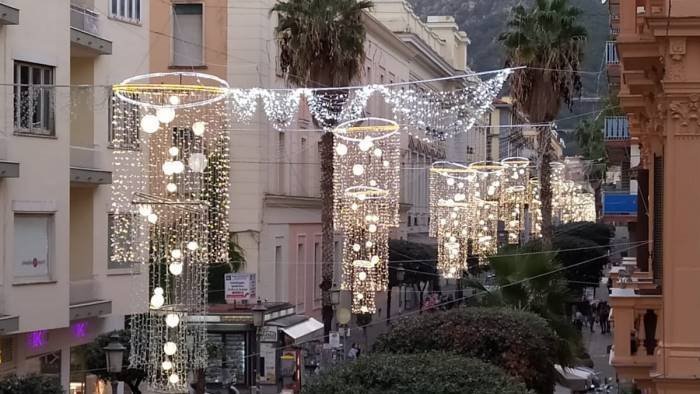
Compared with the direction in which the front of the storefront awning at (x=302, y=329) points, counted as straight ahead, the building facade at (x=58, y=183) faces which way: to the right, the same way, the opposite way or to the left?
the same way

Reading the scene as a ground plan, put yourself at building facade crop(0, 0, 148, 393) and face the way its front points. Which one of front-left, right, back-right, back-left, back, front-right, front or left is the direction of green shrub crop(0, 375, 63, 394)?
front-right

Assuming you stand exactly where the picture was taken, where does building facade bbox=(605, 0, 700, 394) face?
facing to the left of the viewer

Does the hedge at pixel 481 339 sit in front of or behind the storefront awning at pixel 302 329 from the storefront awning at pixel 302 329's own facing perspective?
in front

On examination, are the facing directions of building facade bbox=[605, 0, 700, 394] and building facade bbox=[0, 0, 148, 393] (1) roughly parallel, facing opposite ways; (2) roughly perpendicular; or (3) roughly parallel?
roughly parallel, facing opposite ways

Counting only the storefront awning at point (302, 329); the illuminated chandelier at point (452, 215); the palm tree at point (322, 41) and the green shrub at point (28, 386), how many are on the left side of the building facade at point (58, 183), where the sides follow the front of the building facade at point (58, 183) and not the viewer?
3

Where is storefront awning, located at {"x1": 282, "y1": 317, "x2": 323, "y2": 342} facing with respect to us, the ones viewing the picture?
facing the viewer and to the right of the viewer

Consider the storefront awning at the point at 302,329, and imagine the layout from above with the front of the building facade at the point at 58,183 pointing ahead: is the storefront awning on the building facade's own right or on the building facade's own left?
on the building facade's own left

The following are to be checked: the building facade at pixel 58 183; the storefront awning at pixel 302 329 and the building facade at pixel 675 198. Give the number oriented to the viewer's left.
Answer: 1

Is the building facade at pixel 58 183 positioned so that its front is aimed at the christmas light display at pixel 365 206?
no

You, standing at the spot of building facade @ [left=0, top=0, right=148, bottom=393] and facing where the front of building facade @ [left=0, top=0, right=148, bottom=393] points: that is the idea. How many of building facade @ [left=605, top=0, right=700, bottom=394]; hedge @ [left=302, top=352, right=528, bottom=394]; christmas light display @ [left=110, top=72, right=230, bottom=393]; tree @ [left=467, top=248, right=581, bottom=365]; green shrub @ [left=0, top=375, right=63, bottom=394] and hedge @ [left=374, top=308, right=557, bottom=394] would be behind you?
0
